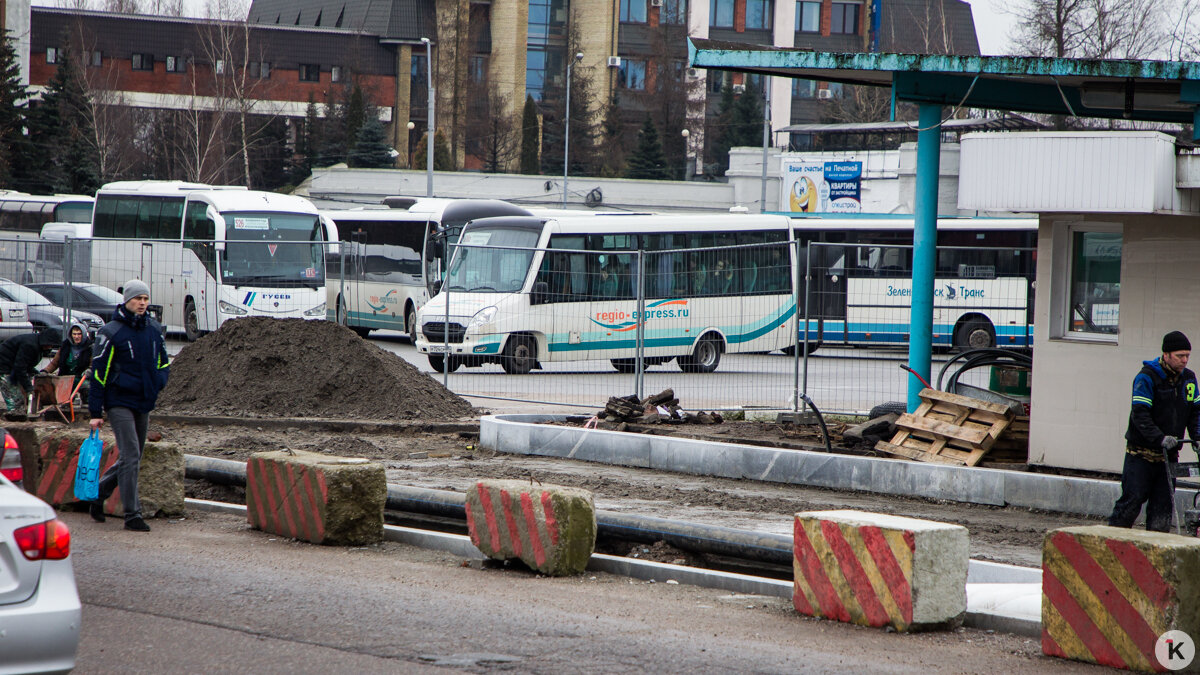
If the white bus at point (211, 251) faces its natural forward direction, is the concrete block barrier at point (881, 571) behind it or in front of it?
in front

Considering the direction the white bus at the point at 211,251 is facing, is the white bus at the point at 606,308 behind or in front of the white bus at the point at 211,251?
in front

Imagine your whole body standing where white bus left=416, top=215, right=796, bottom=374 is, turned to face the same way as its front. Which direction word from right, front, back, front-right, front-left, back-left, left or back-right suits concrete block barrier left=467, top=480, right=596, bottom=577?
front-left

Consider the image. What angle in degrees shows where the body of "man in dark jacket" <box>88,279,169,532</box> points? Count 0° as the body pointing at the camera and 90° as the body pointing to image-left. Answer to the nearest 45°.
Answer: approximately 315°

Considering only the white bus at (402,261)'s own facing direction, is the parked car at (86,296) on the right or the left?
on its right

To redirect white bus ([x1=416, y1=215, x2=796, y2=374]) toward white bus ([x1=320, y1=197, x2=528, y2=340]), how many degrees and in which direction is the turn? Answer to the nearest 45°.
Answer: approximately 90° to its right

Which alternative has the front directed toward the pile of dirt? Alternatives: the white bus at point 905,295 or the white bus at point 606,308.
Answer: the white bus at point 606,308

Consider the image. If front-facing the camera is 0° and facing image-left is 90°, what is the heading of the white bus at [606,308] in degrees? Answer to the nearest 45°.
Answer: approximately 45°

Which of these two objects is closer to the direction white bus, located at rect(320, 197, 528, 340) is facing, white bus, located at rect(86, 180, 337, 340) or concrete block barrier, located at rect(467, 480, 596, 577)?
the concrete block barrier

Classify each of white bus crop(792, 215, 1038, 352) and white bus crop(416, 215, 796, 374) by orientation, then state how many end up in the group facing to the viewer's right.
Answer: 1

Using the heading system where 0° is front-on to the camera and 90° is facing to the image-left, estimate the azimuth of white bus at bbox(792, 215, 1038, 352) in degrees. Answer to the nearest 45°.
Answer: approximately 270°

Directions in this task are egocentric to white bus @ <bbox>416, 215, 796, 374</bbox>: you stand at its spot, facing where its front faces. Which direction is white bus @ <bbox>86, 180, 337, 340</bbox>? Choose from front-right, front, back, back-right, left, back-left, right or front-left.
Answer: right
